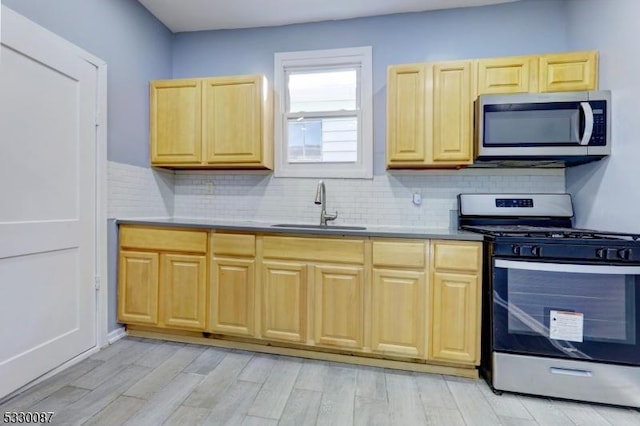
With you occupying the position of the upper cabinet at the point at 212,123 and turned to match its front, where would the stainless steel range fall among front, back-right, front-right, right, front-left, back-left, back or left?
front-left

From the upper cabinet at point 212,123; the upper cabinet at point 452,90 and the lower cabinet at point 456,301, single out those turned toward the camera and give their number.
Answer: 3

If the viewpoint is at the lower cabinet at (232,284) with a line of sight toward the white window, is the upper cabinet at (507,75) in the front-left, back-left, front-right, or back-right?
front-right

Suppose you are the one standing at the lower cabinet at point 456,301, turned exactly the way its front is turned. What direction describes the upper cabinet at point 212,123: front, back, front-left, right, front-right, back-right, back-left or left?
right

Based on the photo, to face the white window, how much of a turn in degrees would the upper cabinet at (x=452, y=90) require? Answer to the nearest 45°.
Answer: approximately 90° to its right

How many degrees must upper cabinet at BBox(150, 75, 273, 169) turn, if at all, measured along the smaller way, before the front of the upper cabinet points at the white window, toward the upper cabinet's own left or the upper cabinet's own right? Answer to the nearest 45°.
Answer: approximately 90° to the upper cabinet's own left

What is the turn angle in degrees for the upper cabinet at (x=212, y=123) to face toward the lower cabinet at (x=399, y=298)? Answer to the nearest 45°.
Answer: approximately 45° to its left

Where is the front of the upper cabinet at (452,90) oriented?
toward the camera

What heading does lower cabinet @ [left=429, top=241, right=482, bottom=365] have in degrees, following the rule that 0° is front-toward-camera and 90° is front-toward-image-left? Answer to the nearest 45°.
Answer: approximately 0°

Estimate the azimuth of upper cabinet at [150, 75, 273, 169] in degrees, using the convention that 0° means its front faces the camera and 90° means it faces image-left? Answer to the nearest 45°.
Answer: approximately 0°
